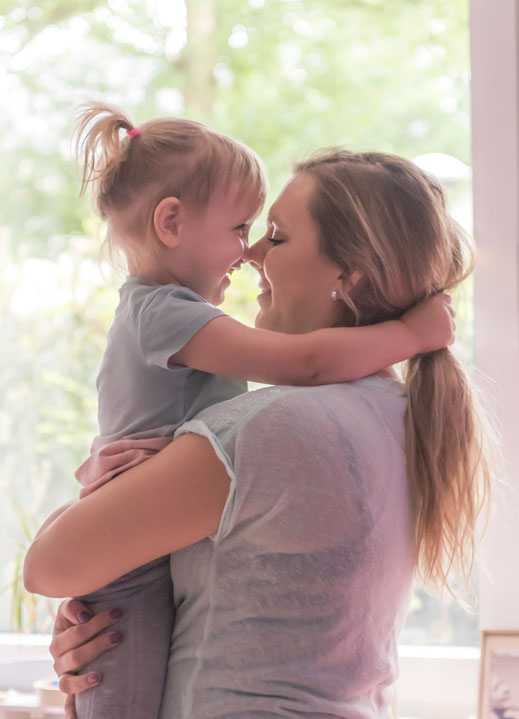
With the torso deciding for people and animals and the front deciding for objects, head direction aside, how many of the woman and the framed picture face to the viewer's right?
0

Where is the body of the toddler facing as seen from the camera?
to the viewer's right

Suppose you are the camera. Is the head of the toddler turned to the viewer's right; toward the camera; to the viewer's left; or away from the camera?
to the viewer's right

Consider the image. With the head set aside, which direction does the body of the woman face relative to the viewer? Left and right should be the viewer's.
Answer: facing away from the viewer and to the left of the viewer

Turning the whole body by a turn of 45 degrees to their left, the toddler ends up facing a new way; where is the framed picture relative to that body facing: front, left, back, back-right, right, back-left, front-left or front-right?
front

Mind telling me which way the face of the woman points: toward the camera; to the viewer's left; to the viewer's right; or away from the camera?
to the viewer's left

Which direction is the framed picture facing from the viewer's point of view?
toward the camera
